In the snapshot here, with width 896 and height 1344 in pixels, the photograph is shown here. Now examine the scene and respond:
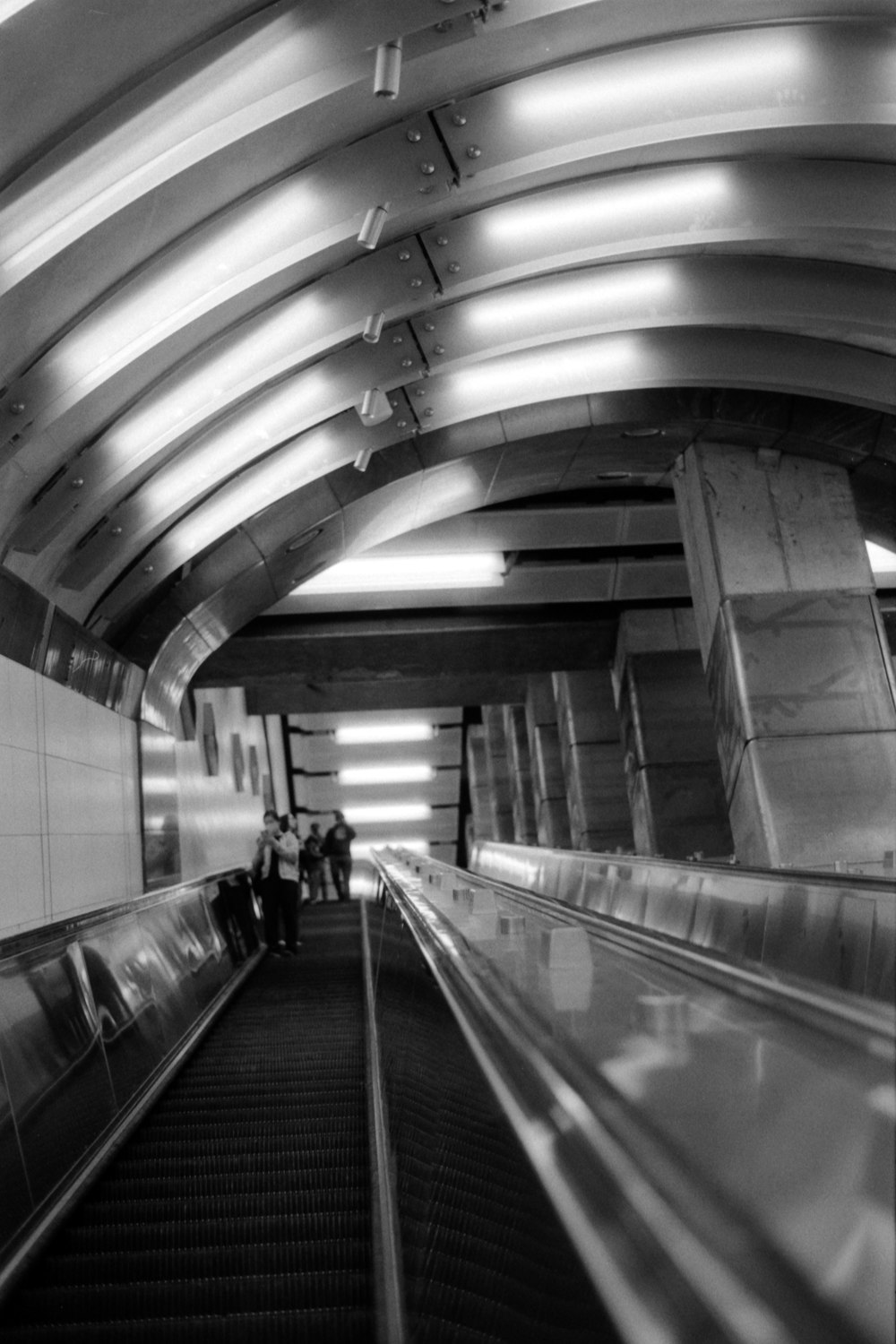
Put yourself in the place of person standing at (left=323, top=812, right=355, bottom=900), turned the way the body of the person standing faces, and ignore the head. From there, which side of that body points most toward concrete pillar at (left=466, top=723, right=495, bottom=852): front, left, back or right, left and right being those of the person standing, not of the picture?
left

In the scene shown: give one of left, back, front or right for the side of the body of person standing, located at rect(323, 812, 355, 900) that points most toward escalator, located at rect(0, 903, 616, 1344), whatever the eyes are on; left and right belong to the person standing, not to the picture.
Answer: front

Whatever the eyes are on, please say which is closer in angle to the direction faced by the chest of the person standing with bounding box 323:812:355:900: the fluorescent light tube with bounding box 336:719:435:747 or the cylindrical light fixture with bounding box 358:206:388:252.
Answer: the cylindrical light fixture

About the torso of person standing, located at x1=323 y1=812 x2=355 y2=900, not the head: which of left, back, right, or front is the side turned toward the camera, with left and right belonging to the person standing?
front

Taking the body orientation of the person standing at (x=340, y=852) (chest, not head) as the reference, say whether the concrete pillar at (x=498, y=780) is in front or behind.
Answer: in front

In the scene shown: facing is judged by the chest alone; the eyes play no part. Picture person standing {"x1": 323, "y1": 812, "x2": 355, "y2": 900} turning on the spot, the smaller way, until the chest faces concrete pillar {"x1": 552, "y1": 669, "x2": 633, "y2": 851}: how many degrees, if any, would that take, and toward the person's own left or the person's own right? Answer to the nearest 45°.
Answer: approximately 90° to the person's own left
